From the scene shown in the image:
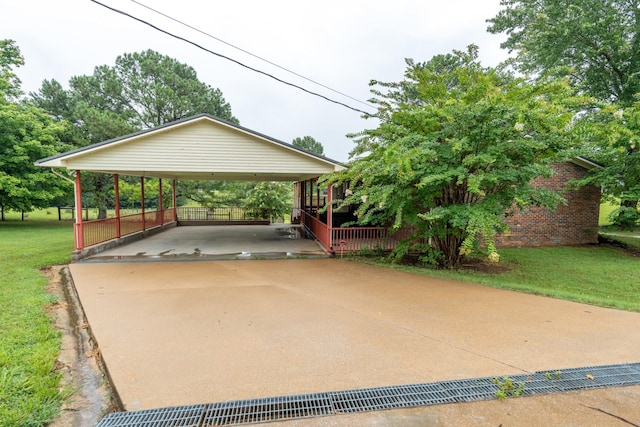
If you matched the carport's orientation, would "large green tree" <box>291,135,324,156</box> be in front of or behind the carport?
behind

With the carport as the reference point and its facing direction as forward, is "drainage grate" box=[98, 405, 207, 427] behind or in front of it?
in front

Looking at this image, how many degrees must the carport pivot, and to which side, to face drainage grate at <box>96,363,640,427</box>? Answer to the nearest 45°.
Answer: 0° — it already faces it

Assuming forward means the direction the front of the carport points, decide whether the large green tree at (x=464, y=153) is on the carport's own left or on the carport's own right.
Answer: on the carport's own left

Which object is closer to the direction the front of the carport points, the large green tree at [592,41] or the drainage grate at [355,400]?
the drainage grate

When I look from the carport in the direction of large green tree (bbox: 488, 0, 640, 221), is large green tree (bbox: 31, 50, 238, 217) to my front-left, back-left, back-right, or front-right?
back-left

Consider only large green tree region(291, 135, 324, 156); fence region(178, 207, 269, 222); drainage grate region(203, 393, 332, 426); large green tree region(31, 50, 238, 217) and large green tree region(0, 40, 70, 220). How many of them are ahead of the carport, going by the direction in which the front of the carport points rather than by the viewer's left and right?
1

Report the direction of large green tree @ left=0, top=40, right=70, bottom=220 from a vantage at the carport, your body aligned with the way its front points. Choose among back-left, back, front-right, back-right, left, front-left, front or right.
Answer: back-right

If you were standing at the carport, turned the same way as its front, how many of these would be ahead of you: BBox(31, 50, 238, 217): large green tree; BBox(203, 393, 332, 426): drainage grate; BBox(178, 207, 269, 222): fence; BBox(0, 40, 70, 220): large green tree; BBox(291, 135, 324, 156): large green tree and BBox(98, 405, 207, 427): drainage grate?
2

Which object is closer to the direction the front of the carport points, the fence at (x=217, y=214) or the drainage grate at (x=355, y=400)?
the drainage grate

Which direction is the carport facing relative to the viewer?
toward the camera

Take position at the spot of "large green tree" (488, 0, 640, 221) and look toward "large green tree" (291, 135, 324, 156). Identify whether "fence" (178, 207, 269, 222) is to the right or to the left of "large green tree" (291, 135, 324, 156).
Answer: left

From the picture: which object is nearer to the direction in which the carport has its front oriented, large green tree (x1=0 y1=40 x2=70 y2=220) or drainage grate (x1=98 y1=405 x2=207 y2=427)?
the drainage grate

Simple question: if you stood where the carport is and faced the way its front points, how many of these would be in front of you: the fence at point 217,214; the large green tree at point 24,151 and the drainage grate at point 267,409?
1

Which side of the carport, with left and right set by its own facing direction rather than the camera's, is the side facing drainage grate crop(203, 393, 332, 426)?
front

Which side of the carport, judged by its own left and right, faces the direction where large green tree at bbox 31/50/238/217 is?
back

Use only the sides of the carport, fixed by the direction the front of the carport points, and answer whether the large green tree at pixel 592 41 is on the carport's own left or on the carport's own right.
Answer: on the carport's own left
